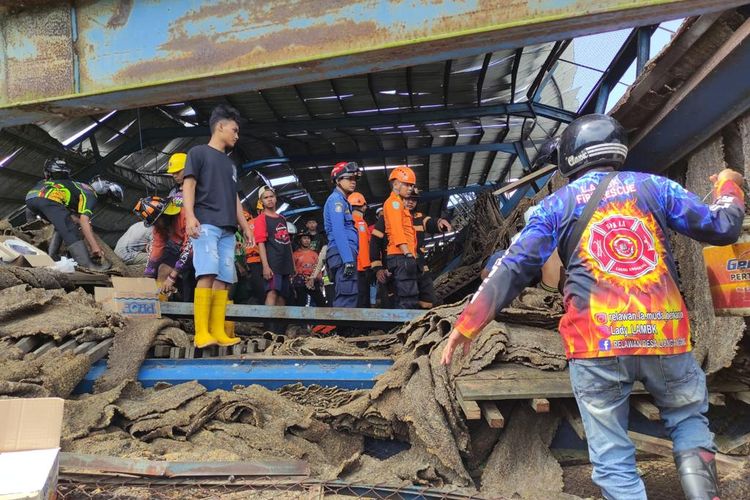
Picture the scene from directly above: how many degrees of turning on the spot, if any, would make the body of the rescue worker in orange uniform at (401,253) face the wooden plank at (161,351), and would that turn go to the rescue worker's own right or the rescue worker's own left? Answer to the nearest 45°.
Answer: approximately 90° to the rescue worker's own right

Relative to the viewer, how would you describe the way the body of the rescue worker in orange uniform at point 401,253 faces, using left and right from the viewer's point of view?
facing the viewer and to the right of the viewer

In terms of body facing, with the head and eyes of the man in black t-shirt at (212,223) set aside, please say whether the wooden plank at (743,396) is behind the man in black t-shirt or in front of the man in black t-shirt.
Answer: in front

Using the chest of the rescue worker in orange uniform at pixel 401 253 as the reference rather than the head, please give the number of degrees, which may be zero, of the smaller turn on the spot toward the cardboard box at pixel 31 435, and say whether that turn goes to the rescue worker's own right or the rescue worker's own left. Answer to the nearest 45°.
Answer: approximately 45° to the rescue worker's own right

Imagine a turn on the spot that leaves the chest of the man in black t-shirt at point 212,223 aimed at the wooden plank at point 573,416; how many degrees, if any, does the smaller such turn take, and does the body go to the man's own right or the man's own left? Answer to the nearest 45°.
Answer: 0° — they already face it

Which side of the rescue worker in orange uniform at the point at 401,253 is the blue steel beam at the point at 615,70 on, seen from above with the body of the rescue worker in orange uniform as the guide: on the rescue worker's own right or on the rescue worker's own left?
on the rescue worker's own left

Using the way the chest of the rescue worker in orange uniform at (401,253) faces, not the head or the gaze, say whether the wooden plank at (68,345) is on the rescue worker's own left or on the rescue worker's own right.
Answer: on the rescue worker's own right

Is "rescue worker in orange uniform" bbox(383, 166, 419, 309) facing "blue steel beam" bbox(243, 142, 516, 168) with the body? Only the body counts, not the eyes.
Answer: no

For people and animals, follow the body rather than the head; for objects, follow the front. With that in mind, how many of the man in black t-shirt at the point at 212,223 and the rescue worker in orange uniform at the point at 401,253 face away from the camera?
0

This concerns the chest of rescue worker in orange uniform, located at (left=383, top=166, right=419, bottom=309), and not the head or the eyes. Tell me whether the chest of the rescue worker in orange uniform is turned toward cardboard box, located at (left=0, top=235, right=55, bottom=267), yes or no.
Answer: no
